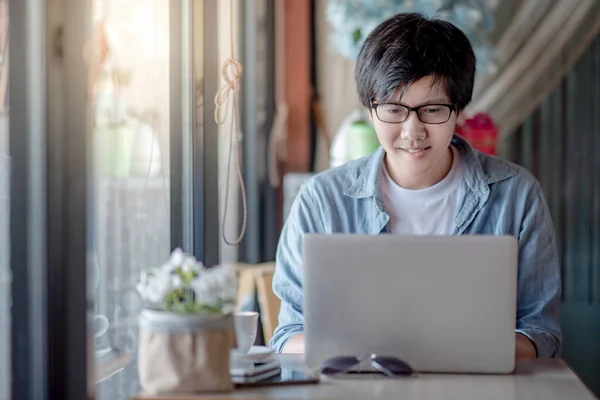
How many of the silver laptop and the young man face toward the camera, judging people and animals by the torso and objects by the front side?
1

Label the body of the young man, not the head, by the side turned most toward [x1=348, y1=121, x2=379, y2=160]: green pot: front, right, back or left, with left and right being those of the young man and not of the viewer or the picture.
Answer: back

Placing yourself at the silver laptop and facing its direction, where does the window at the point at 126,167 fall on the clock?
The window is roughly at 10 o'clock from the silver laptop.

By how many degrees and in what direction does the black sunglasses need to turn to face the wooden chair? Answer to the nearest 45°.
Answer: approximately 180°

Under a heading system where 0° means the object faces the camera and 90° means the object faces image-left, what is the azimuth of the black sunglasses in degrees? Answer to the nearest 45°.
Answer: approximately 0°

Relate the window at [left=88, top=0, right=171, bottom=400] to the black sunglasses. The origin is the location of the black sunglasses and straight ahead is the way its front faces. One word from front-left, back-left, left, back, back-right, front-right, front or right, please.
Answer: back-right

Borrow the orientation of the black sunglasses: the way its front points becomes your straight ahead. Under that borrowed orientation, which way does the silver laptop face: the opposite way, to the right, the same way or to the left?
the opposite way

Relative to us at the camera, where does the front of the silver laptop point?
facing away from the viewer
